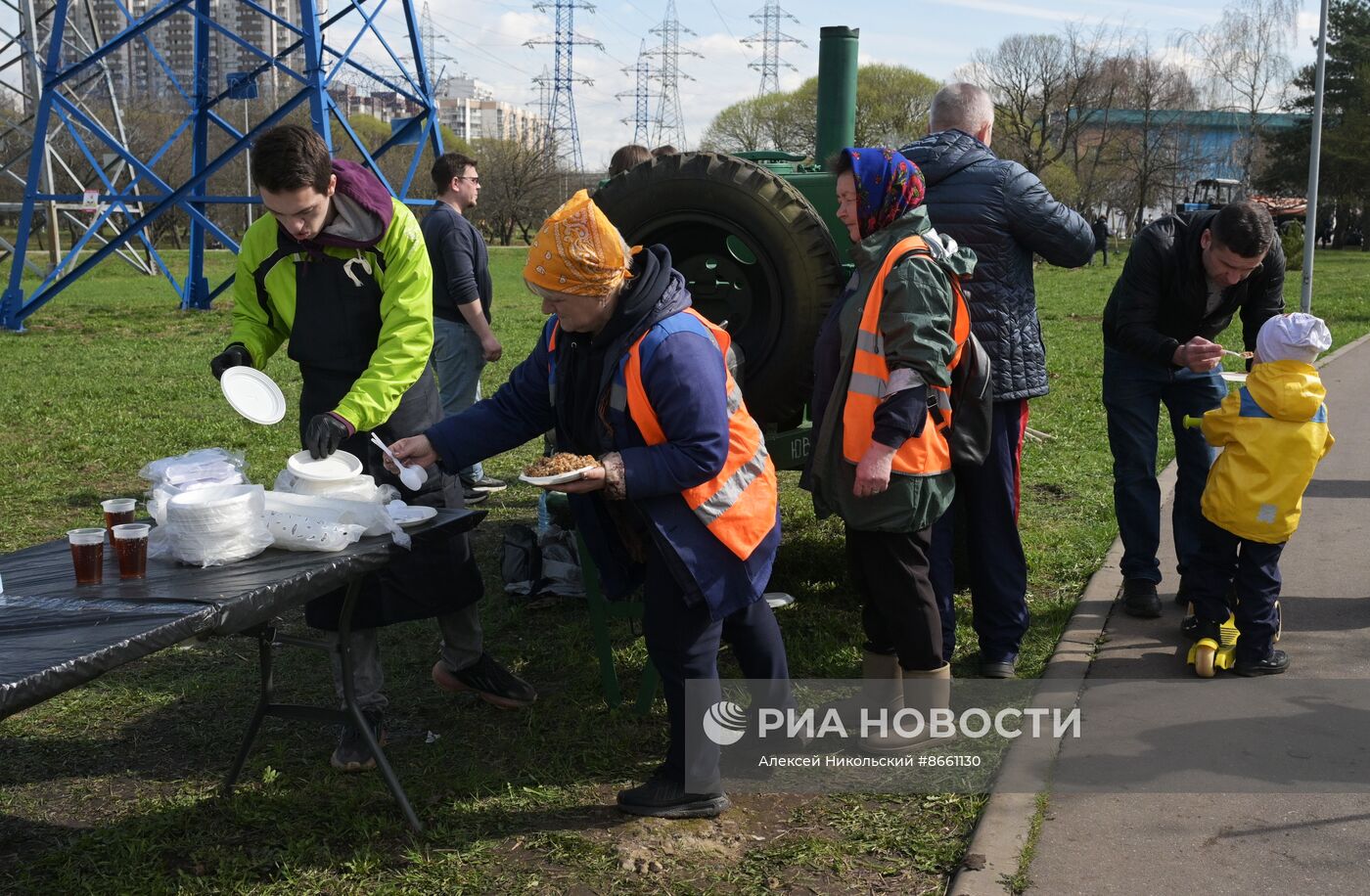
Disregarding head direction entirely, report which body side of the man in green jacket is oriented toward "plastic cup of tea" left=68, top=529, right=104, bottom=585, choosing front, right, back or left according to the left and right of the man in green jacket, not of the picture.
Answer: front

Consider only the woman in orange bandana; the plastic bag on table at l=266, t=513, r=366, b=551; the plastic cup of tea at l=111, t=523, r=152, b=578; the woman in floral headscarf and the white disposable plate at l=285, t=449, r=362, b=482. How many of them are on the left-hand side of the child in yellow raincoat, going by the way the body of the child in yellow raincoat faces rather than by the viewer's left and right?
5

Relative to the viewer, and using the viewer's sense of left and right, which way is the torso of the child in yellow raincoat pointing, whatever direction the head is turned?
facing away from the viewer and to the left of the viewer

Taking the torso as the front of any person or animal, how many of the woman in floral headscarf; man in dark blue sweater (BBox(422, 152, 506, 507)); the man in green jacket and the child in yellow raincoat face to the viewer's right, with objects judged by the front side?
1

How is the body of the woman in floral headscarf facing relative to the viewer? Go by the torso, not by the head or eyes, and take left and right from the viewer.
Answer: facing to the left of the viewer

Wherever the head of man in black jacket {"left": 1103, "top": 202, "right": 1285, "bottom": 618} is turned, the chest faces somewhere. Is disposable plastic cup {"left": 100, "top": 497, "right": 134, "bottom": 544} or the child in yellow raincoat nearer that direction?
the child in yellow raincoat
